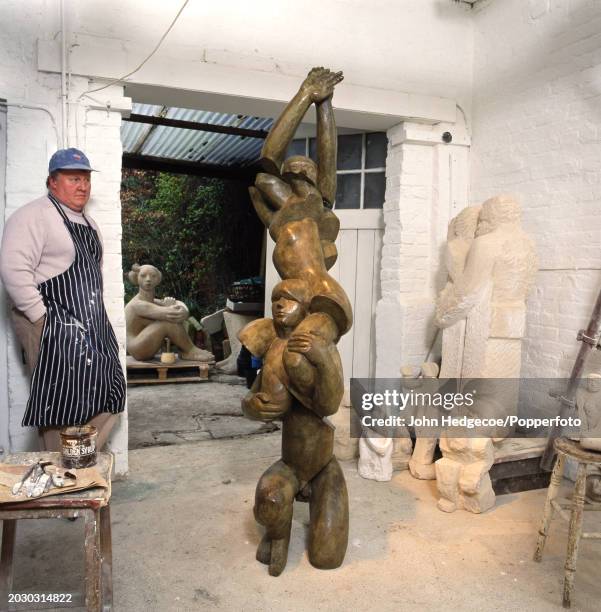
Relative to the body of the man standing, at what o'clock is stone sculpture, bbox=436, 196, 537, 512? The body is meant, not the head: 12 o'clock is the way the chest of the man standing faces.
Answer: The stone sculpture is roughly at 11 o'clock from the man standing.

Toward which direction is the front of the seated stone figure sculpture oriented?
to the viewer's right

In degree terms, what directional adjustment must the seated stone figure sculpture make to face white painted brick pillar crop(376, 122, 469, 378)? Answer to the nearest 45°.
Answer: approximately 45° to its right

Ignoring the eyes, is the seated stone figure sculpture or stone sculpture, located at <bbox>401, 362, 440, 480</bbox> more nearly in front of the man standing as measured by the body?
the stone sculpture

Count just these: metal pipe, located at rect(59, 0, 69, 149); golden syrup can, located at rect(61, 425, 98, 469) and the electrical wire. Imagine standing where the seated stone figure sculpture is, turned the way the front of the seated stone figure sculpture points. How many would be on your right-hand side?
3

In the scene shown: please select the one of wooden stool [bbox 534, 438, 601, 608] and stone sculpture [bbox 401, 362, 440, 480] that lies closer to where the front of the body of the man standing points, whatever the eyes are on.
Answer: the wooden stool

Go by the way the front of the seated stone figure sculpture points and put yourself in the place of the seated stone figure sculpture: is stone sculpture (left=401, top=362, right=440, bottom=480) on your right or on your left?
on your right

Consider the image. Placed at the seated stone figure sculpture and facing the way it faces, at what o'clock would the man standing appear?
The man standing is roughly at 3 o'clock from the seated stone figure sculpture.

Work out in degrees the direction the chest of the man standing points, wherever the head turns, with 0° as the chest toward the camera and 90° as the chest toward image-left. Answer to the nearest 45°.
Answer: approximately 315°

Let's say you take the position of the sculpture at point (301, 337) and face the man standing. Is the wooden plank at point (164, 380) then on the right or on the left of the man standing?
right

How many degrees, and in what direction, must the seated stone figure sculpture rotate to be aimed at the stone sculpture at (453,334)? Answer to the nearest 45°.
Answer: approximately 45° to its right

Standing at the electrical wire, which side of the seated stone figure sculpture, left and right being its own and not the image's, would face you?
right
